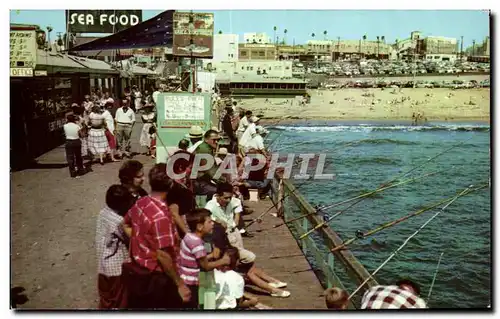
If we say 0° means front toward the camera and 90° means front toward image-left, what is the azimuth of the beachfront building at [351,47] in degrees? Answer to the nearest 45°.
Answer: approximately 0°

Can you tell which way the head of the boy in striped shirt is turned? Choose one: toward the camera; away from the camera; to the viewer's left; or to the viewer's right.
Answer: to the viewer's right

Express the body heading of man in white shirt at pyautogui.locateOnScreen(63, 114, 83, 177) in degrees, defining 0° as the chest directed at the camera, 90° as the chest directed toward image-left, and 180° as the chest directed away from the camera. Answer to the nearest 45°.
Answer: approximately 180°

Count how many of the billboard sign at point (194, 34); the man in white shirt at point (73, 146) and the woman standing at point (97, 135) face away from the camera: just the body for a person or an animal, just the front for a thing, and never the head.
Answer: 2

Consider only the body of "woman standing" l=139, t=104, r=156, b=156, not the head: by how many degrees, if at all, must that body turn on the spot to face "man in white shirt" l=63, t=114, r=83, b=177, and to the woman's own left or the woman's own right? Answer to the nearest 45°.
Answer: approximately 45° to the woman's own right

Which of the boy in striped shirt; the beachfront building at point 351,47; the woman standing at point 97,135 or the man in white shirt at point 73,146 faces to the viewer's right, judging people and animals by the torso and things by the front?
the boy in striped shirt

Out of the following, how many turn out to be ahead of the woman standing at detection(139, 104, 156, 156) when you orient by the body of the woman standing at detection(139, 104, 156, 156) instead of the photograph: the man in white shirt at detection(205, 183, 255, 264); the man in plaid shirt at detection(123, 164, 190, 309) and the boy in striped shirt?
3

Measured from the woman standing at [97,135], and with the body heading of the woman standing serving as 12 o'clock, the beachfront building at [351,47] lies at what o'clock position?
The beachfront building is roughly at 3 o'clock from the woman standing.

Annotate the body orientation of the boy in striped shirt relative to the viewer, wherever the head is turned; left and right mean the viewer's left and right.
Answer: facing to the right of the viewer

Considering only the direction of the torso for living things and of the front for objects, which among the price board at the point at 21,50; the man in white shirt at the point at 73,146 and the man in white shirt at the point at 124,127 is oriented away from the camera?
the man in white shirt at the point at 73,146

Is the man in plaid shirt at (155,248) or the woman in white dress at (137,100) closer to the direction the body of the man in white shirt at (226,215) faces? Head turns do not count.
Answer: the man in plaid shirt
